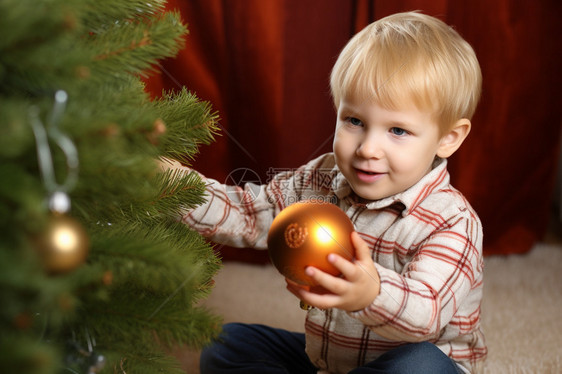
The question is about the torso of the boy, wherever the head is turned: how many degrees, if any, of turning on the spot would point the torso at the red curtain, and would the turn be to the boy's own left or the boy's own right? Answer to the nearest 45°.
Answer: approximately 135° to the boy's own right

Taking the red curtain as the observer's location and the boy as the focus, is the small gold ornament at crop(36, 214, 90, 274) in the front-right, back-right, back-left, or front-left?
front-right

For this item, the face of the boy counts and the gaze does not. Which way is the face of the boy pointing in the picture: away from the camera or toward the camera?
toward the camera

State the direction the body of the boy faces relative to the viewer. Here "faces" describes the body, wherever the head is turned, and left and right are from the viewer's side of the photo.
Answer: facing the viewer and to the left of the viewer
